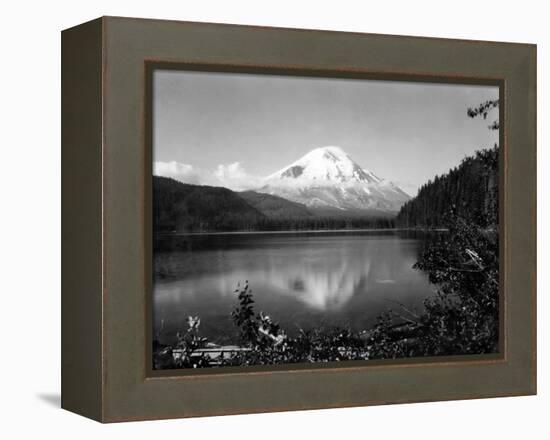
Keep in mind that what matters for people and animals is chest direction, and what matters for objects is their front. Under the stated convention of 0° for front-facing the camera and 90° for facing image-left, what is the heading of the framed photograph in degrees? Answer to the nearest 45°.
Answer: approximately 315°
